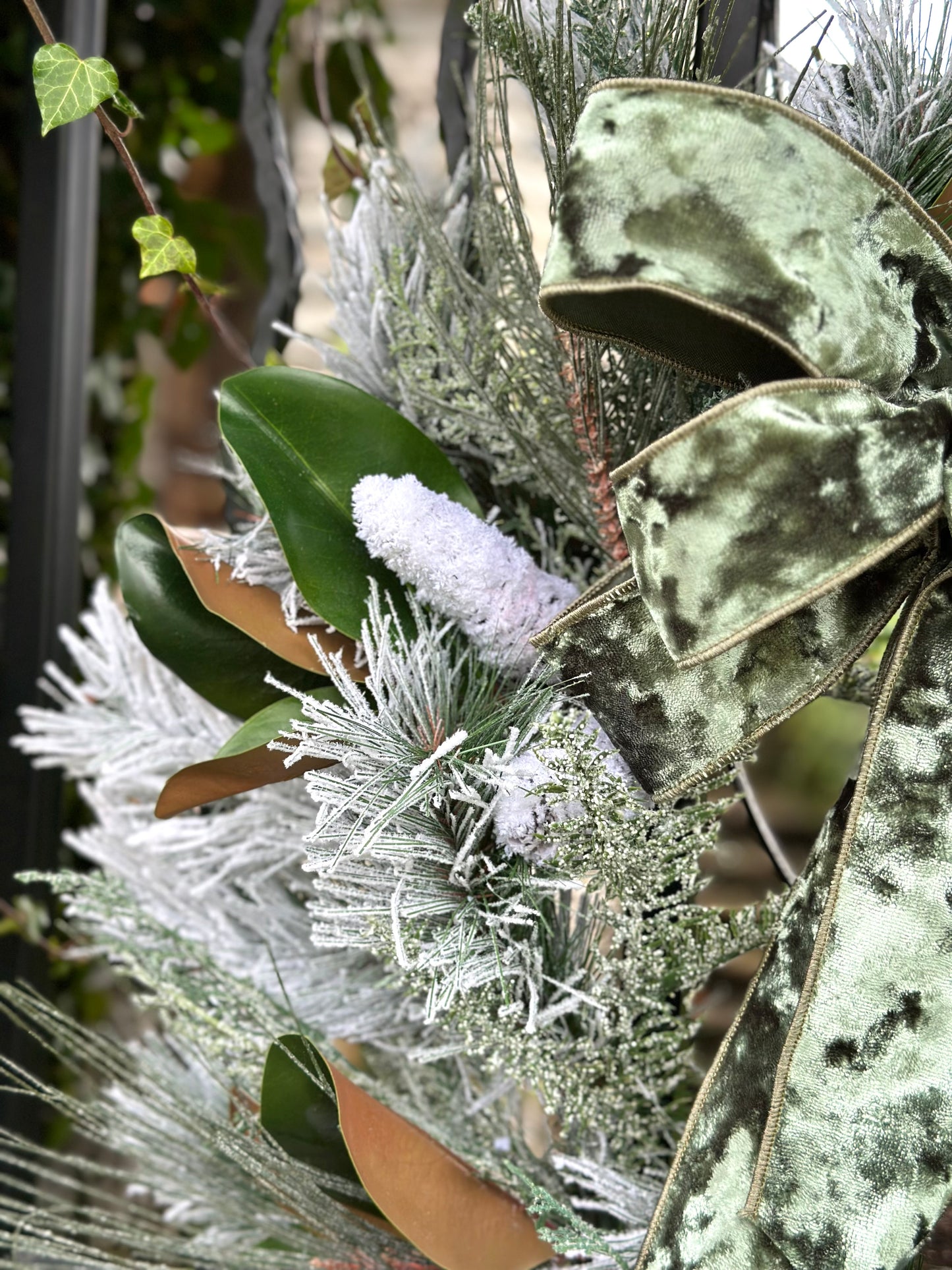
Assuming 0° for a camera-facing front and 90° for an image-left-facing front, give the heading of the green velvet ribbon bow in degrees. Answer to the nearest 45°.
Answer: approximately 0°
